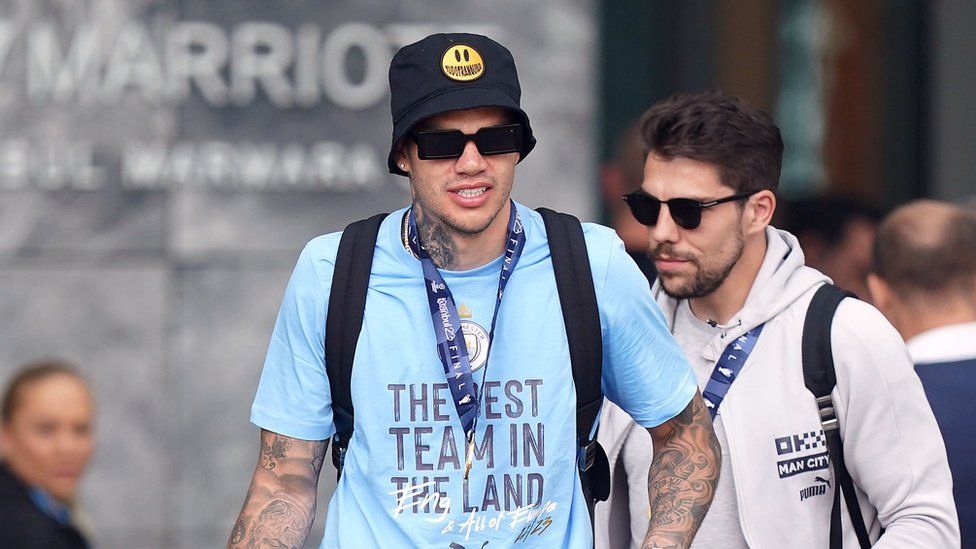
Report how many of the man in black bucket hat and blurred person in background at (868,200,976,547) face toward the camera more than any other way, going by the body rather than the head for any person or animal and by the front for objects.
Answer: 1

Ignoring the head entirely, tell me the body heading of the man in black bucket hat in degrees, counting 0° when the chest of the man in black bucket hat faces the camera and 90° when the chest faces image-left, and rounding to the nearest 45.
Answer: approximately 0°

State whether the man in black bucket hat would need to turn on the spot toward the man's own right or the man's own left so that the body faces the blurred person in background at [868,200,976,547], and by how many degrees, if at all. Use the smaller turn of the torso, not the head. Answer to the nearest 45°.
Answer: approximately 135° to the man's own left

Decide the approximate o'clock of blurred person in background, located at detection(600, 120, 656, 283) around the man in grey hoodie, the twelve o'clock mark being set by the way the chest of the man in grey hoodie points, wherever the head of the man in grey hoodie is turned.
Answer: The blurred person in background is roughly at 4 o'clock from the man in grey hoodie.
